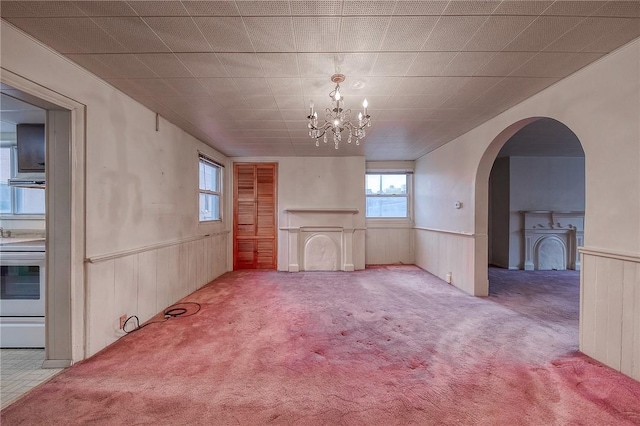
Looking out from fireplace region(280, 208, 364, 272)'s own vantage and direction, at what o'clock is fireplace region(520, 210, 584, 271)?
fireplace region(520, 210, 584, 271) is roughly at 9 o'clock from fireplace region(280, 208, 364, 272).

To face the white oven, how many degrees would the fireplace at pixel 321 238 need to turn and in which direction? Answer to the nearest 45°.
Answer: approximately 45° to its right

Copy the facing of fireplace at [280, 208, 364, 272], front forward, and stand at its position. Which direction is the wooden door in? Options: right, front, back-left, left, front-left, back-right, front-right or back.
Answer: right

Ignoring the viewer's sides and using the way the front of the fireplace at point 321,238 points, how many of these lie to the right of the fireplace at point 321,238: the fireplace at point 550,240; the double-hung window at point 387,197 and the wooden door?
1

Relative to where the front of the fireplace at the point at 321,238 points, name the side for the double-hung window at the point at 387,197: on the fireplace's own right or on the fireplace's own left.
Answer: on the fireplace's own left

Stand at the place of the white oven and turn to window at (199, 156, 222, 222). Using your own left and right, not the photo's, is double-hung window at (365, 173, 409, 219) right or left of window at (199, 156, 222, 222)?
right

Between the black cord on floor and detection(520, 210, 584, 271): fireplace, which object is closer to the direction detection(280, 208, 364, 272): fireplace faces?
the black cord on floor

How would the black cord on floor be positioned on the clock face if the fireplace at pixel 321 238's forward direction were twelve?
The black cord on floor is roughly at 1 o'clock from the fireplace.

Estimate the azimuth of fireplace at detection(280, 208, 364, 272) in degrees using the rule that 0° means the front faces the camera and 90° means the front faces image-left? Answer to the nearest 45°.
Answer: approximately 0°

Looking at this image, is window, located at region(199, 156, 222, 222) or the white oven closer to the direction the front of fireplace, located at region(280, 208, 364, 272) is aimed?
the white oven

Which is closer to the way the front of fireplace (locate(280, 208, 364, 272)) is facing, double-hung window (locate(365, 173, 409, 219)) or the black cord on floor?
the black cord on floor

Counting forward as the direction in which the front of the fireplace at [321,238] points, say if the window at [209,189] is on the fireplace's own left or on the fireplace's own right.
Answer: on the fireplace's own right

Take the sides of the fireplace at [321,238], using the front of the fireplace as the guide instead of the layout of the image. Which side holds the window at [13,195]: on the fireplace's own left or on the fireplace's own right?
on the fireplace's own right
